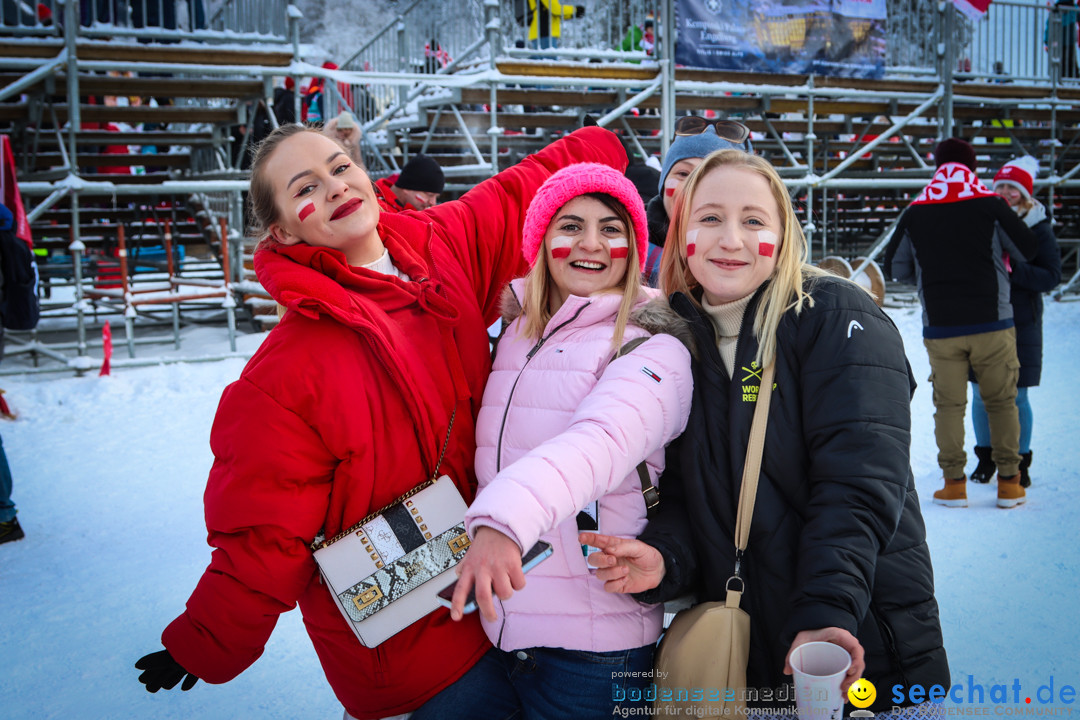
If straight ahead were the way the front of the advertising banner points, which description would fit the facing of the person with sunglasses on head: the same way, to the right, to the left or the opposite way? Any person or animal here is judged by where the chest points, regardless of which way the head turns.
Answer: the same way

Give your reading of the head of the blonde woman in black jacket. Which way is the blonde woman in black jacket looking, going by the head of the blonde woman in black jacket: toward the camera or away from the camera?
toward the camera

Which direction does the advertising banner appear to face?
toward the camera

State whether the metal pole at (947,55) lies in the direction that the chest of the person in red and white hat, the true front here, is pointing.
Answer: no

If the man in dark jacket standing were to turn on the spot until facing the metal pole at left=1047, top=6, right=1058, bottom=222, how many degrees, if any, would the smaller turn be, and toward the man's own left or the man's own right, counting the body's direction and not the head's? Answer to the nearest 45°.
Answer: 0° — they already face it

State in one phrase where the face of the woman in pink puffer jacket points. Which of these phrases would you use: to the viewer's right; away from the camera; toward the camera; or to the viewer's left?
toward the camera

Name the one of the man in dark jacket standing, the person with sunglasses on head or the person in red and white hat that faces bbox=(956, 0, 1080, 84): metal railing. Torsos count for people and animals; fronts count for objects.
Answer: the man in dark jacket standing

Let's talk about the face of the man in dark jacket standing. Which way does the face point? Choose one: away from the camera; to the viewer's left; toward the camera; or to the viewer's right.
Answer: away from the camera

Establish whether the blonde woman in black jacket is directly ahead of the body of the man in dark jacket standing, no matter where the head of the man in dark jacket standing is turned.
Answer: no

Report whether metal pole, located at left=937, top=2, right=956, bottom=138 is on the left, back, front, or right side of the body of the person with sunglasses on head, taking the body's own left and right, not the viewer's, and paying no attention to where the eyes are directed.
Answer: back

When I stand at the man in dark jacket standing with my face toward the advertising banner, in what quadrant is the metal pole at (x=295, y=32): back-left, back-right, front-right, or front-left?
front-left

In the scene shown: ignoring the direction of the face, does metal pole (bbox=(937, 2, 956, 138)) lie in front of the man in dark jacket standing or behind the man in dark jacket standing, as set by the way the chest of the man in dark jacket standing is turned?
in front

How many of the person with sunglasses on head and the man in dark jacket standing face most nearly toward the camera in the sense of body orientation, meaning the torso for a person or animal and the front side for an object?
1

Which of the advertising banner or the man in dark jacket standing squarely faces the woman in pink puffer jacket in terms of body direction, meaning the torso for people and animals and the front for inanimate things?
the advertising banner

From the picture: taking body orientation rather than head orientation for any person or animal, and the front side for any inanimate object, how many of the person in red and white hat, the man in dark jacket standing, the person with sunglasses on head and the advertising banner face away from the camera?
1

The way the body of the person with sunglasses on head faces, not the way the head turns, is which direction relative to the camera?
toward the camera

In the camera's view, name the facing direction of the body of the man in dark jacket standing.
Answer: away from the camera
